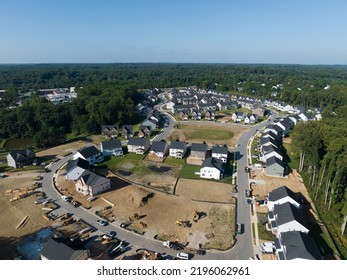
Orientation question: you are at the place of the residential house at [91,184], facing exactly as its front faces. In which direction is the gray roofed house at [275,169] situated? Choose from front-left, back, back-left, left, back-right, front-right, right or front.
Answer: back-left

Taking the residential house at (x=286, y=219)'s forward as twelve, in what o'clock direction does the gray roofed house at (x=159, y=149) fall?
The gray roofed house is roughly at 1 o'clock from the residential house.

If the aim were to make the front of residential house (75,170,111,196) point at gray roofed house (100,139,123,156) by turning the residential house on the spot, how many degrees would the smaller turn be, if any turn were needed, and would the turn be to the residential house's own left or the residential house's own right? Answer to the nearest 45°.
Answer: approximately 135° to the residential house's own right

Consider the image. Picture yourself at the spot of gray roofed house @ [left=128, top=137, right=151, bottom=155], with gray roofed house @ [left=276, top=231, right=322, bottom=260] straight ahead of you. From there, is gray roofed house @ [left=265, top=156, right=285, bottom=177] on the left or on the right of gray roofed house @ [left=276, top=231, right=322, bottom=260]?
left

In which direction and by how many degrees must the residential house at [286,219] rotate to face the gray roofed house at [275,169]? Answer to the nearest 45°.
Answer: approximately 90° to its right

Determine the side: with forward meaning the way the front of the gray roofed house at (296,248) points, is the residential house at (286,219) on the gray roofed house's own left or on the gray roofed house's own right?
on the gray roofed house's own right

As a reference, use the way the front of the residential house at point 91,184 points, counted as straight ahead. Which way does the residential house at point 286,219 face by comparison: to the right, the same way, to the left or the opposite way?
to the right

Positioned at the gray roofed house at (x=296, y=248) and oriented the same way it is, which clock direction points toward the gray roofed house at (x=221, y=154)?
the gray roofed house at (x=221, y=154) is roughly at 2 o'clock from the gray roofed house at (x=296, y=248).

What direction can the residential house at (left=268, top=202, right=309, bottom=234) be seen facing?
to the viewer's left

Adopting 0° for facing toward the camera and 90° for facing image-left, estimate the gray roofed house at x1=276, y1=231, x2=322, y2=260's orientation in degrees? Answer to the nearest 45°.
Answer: approximately 90°

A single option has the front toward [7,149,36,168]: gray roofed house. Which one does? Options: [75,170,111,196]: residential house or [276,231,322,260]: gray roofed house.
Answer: [276,231,322,260]: gray roofed house

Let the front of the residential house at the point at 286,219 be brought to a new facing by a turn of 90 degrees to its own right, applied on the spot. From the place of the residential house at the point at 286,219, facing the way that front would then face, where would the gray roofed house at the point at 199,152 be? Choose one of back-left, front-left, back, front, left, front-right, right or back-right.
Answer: front-left

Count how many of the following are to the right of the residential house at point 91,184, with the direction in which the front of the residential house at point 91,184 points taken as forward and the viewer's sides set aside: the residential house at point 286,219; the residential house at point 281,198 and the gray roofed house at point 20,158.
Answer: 1
